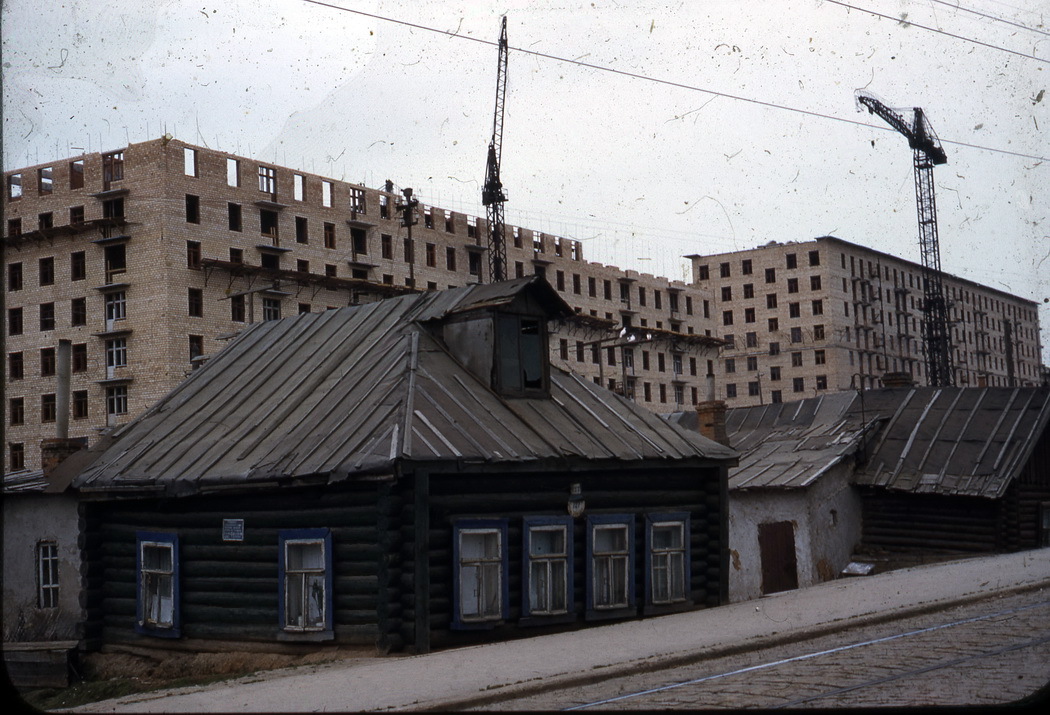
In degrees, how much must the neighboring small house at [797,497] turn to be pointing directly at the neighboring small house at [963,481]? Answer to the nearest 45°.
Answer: approximately 135° to its left

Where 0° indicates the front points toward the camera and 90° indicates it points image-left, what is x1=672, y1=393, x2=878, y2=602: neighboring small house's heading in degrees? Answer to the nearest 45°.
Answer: approximately 0°

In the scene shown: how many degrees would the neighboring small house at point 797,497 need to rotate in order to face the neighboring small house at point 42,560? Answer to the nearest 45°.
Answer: approximately 45° to its right
